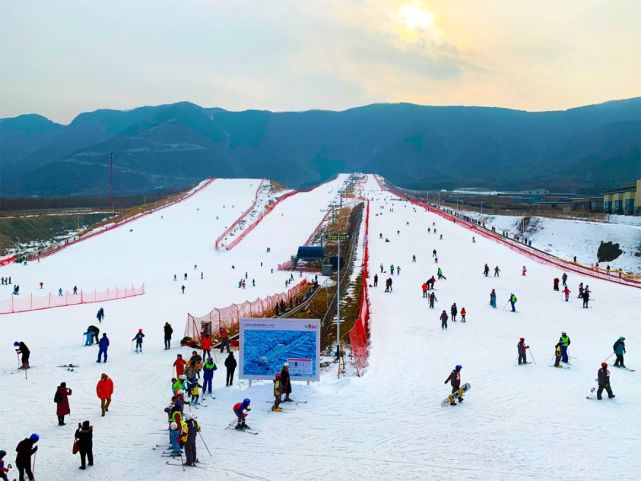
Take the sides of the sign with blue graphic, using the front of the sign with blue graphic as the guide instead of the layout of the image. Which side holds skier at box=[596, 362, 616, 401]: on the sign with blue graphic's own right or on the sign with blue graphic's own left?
on the sign with blue graphic's own left

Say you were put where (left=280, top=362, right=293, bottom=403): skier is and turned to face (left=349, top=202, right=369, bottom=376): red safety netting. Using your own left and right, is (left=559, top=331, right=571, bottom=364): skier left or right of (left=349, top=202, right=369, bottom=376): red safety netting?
right

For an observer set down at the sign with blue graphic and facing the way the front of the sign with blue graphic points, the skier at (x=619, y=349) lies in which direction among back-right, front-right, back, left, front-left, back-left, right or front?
left

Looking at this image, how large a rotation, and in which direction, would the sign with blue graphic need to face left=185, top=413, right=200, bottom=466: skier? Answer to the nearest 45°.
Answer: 0° — it already faces them

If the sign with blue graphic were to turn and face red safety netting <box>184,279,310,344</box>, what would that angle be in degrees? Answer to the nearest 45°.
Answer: approximately 180°

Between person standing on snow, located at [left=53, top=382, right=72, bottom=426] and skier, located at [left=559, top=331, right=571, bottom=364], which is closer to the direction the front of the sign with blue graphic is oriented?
the person standing on snow

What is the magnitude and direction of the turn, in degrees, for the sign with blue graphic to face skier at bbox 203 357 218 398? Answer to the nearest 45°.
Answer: approximately 90° to its right

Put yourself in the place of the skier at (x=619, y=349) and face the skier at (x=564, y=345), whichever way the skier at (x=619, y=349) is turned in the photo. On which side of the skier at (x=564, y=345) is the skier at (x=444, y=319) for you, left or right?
right

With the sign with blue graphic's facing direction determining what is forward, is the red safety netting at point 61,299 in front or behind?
behind

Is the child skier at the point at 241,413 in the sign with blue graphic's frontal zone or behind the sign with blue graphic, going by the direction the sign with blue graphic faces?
frontal zone

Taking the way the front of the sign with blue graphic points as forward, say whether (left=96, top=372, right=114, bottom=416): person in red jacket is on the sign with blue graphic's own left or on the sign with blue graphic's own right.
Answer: on the sign with blue graphic's own right

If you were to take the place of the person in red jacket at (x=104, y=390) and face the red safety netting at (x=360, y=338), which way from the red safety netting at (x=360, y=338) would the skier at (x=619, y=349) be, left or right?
right

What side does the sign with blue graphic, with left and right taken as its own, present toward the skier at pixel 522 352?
left

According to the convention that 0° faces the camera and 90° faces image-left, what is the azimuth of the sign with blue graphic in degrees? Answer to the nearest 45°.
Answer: approximately 0°
